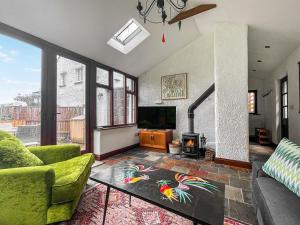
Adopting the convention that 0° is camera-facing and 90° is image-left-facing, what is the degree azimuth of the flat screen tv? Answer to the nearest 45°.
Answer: approximately 0°

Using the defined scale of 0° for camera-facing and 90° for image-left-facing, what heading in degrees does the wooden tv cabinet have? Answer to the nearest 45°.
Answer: approximately 45°

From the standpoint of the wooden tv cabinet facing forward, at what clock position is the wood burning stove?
The wood burning stove is roughly at 9 o'clock from the wooden tv cabinet.

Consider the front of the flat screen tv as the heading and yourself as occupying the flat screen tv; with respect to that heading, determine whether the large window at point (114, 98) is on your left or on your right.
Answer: on your right

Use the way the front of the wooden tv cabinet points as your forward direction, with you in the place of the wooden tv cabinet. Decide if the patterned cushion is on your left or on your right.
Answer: on your left

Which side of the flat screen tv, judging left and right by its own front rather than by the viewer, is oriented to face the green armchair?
front

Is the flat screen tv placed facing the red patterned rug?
yes

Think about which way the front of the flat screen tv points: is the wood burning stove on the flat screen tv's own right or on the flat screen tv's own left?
on the flat screen tv's own left
